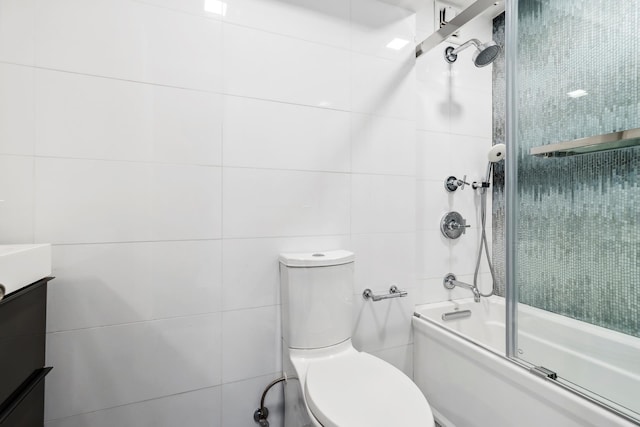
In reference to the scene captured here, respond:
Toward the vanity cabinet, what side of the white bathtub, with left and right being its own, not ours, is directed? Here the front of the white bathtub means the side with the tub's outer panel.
front

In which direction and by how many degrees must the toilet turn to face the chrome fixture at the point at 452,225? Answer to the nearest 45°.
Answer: approximately 90° to its left

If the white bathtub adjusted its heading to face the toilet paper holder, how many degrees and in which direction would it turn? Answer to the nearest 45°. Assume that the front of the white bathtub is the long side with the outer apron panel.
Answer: approximately 45° to its right

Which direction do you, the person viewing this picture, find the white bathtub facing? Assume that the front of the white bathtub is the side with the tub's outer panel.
facing the viewer and to the left of the viewer

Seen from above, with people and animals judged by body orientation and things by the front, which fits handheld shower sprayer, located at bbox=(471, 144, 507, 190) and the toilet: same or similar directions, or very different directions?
same or similar directions

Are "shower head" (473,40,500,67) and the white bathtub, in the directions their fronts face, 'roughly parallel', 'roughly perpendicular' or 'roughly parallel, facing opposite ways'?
roughly perpendicular

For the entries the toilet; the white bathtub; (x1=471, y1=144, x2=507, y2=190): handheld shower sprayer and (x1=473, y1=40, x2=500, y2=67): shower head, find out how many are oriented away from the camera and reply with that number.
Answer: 0

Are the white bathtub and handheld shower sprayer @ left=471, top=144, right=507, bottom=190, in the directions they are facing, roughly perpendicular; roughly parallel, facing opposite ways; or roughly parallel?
roughly perpendicular

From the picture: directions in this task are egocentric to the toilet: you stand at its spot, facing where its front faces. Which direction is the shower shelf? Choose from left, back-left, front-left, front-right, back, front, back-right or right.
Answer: front-left

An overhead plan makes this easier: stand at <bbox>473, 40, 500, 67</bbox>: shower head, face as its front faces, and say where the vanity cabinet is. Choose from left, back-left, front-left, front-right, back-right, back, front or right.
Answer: right

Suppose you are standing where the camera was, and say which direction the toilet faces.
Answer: facing the viewer and to the right of the viewer
